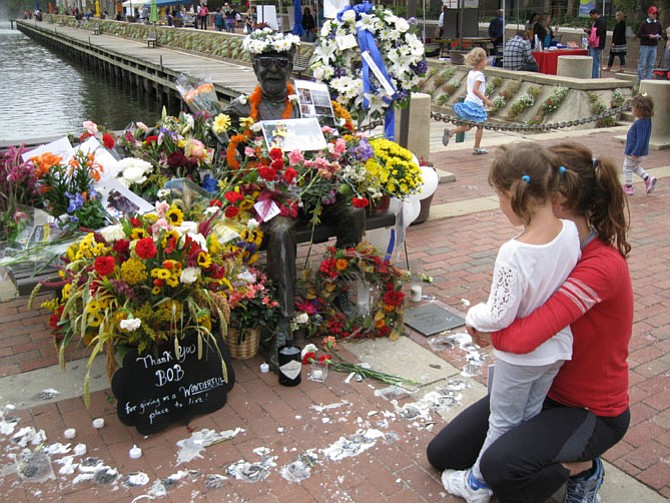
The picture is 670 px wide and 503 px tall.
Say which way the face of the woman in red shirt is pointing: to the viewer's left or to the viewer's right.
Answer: to the viewer's left

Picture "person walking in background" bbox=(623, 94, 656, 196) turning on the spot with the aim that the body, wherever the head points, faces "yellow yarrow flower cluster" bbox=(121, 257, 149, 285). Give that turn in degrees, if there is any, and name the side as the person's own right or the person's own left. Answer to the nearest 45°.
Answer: approximately 90° to the person's own left

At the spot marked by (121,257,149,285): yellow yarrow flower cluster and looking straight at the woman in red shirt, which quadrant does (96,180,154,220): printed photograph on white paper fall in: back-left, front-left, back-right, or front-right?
back-left

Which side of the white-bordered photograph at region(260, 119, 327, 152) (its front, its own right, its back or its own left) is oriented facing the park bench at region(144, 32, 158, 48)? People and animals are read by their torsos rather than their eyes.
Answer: back

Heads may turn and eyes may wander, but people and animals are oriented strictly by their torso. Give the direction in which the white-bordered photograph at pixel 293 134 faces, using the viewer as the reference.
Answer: facing the viewer

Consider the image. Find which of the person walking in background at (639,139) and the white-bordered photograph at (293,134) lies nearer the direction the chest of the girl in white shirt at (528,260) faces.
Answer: the white-bordered photograph

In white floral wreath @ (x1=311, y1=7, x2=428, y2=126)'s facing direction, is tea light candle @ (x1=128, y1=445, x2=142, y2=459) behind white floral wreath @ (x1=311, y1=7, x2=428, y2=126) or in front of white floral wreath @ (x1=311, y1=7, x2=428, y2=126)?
in front

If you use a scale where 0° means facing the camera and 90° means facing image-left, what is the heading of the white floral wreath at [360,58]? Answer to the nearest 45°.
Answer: approximately 0°

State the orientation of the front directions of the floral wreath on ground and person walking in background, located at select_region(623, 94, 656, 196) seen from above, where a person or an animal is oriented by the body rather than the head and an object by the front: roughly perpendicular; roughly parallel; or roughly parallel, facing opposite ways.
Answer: roughly perpendicular

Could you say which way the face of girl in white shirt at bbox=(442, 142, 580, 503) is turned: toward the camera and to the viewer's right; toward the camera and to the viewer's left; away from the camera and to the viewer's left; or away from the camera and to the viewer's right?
away from the camera and to the viewer's left

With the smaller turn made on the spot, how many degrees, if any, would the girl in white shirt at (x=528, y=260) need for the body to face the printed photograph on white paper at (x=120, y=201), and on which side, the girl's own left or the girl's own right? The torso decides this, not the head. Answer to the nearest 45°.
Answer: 0° — they already face it

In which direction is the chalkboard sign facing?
toward the camera
